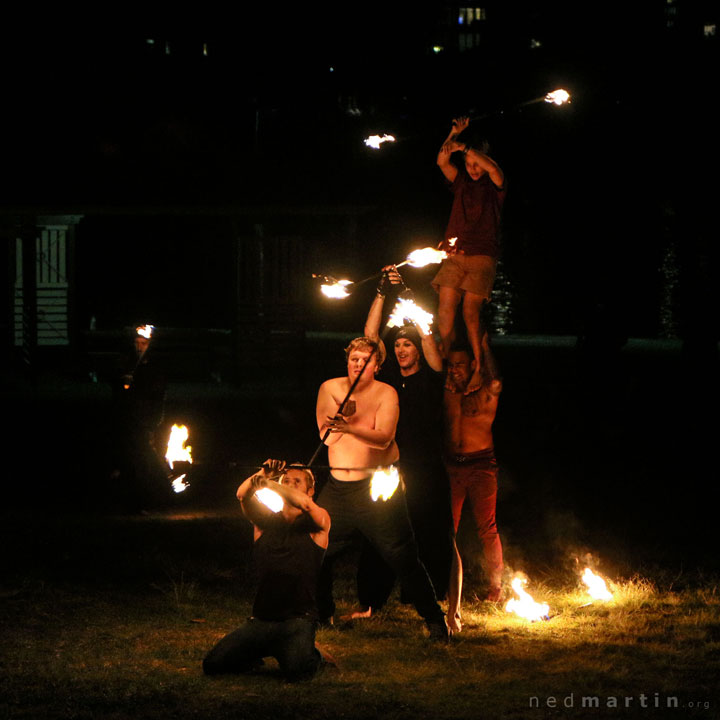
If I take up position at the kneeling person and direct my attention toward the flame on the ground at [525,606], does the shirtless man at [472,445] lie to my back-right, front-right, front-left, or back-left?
front-left

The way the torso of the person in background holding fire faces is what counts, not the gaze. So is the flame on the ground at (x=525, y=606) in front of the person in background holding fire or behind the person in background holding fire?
in front

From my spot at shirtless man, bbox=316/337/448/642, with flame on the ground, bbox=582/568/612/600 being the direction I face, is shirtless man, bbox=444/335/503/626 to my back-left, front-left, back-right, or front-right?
front-left

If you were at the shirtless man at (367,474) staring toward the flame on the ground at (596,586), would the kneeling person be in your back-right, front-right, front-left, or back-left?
back-right

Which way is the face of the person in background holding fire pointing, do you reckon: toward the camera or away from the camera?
toward the camera

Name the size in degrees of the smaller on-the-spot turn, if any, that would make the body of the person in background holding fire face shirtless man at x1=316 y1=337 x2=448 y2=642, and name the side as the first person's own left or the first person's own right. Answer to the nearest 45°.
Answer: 0° — they already face them

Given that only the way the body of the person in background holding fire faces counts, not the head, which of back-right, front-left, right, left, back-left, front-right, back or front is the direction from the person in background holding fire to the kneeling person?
front

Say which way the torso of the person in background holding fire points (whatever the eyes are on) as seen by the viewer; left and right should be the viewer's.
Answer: facing the viewer

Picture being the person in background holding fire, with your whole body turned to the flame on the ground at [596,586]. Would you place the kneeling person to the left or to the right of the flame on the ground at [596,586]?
right

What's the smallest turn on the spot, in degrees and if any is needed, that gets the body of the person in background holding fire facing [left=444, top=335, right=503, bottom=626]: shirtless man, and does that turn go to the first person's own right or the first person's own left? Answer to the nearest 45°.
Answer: approximately 45° to the first person's own left

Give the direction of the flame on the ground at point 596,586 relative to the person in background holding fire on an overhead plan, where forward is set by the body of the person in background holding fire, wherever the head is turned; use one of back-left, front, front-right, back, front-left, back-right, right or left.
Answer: front-left
